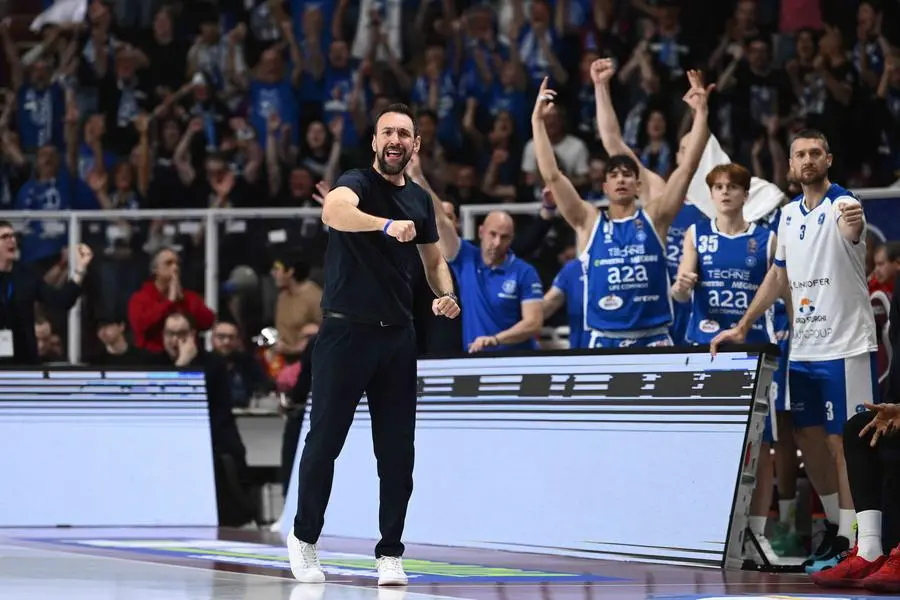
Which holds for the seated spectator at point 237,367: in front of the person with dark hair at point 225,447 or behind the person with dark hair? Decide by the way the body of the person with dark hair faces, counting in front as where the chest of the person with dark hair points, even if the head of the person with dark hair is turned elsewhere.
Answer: behind

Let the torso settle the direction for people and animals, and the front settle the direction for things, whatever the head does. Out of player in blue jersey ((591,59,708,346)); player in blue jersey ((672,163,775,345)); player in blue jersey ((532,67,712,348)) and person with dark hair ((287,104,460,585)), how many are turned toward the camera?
4

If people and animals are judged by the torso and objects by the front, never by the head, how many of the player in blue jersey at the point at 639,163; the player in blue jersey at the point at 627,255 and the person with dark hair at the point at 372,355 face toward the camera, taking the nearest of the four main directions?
3

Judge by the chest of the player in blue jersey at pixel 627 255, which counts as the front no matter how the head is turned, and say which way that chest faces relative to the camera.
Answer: toward the camera

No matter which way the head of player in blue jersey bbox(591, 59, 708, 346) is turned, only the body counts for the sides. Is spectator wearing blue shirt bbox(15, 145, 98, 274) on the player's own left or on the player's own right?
on the player's own right

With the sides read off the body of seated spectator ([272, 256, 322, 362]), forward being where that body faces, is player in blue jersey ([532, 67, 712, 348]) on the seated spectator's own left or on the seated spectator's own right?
on the seated spectator's own left

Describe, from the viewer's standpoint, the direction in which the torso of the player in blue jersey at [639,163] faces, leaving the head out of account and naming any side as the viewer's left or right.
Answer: facing the viewer

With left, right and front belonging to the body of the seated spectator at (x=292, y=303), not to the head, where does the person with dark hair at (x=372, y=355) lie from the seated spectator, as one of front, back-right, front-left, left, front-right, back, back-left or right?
front-left

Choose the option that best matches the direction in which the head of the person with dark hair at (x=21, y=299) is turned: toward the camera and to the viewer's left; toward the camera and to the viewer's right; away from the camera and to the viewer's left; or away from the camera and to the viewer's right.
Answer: toward the camera and to the viewer's right

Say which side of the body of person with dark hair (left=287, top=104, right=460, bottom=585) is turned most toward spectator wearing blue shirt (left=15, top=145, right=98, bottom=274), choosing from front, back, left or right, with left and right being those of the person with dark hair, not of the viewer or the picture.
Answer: back

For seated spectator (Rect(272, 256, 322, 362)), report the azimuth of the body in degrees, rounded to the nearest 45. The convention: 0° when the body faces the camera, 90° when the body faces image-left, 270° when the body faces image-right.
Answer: approximately 45°

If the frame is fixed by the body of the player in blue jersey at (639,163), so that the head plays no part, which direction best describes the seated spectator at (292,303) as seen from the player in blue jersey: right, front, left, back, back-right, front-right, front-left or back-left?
back-right

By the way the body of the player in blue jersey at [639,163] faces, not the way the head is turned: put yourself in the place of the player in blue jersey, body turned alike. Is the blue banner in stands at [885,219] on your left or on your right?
on your left

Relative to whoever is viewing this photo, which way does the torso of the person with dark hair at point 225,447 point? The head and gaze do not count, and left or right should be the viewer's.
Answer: facing the viewer and to the left of the viewer

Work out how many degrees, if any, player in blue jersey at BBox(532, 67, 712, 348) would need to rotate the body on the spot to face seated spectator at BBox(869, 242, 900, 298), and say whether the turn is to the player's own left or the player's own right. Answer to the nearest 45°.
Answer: approximately 135° to the player's own left
